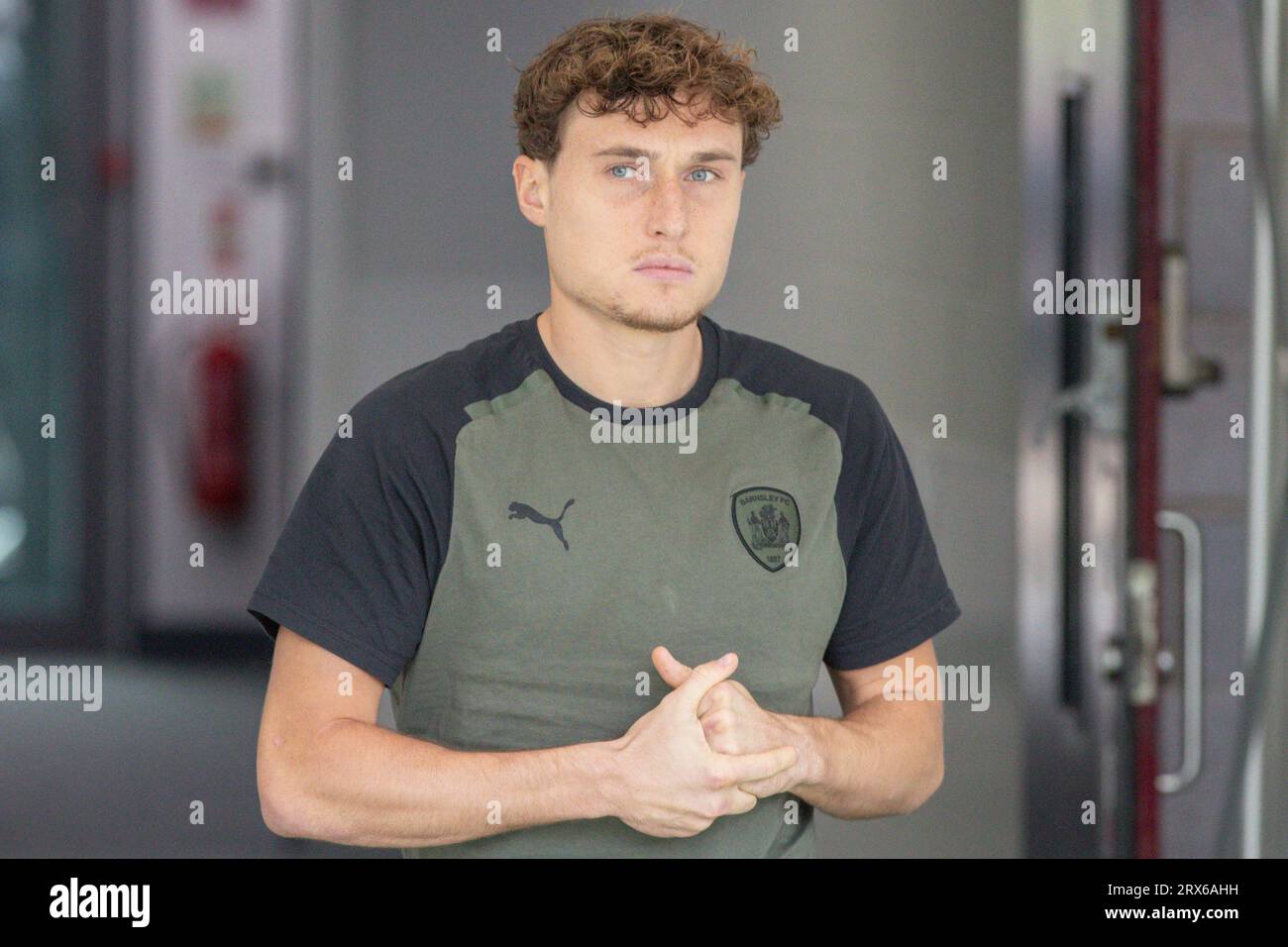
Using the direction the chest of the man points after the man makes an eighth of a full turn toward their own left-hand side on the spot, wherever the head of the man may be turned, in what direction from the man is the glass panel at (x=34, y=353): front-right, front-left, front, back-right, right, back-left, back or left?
back

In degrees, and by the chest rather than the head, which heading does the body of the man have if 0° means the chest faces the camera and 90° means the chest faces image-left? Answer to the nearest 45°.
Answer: approximately 0°

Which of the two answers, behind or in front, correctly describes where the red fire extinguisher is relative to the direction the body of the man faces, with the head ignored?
behind
